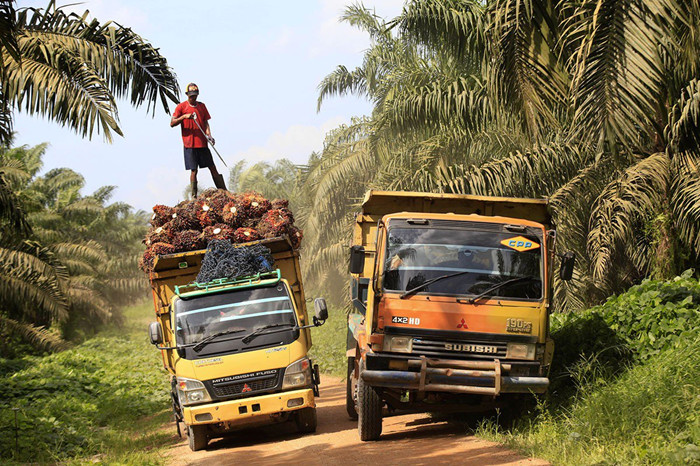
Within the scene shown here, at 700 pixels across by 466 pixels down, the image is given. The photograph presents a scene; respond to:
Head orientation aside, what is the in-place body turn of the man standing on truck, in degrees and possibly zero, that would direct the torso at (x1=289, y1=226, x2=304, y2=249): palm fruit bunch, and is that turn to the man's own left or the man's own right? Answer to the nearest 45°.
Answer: approximately 45° to the man's own left

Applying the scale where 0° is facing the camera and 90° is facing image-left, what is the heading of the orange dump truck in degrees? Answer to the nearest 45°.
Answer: approximately 0°

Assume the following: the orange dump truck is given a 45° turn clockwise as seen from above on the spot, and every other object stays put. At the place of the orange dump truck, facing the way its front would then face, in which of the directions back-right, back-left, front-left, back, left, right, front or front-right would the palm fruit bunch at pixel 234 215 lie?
right

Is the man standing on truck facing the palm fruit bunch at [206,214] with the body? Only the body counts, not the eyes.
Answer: yes

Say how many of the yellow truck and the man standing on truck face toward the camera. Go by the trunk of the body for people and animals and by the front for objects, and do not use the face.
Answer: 2

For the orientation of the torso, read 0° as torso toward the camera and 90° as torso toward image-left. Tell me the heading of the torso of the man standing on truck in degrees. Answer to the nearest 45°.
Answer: approximately 0°
